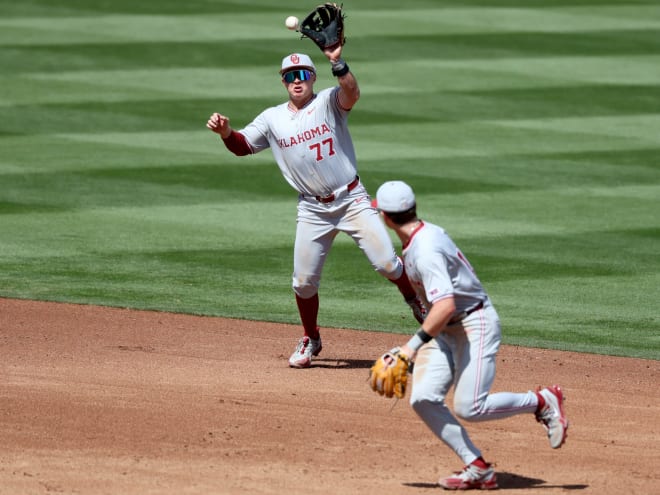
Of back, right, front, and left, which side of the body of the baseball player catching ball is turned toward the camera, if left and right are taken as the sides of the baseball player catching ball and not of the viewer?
front

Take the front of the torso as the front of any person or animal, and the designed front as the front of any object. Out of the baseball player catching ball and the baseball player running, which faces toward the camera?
the baseball player catching ball

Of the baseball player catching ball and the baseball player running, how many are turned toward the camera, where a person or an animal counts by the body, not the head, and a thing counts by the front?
1

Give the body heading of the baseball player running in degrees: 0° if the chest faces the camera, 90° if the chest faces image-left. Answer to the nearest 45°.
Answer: approximately 90°

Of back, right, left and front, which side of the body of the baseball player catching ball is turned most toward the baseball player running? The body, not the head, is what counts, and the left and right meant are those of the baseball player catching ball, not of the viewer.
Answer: front

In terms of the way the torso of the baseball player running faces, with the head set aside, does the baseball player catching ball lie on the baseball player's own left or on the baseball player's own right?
on the baseball player's own right

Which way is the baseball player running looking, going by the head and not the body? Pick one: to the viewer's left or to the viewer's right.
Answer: to the viewer's left
